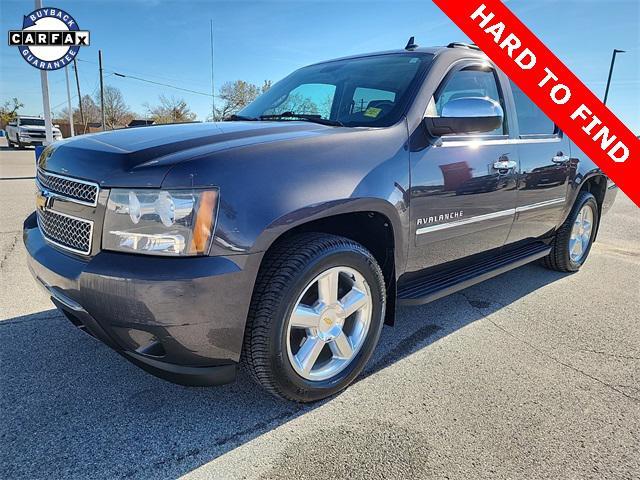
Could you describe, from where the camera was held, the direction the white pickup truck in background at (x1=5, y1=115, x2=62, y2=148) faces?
facing the viewer and to the right of the viewer

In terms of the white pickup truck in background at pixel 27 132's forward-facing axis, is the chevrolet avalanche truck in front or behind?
in front

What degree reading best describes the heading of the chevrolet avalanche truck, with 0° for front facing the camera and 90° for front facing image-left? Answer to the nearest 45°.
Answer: approximately 45°

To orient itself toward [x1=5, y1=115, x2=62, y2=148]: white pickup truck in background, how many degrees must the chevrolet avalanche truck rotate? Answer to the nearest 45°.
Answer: approximately 90° to its right

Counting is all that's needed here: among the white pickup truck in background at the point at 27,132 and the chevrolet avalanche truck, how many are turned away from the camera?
0
